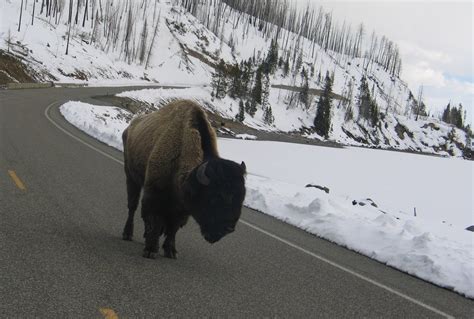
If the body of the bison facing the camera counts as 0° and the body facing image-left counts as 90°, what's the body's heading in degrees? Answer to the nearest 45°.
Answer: approximately 315°
